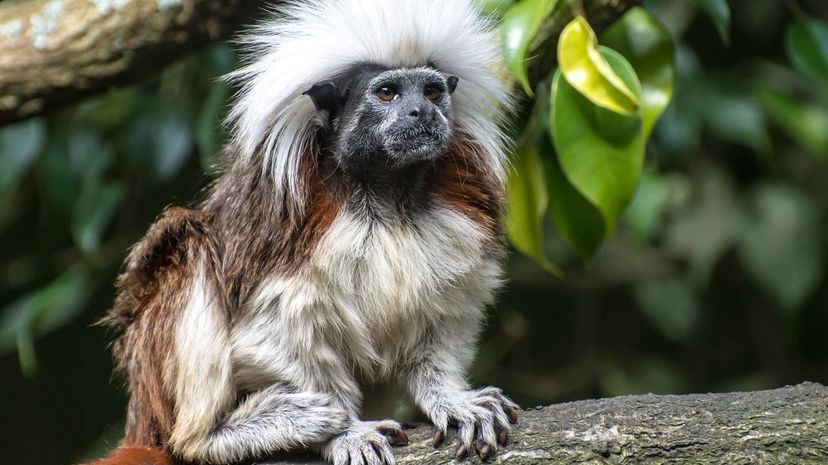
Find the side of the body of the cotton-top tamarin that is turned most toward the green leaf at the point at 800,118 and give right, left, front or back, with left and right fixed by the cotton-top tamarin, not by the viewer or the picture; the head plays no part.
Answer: left

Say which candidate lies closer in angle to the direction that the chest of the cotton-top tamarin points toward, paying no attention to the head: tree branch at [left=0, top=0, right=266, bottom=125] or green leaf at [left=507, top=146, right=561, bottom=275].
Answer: the green leaf

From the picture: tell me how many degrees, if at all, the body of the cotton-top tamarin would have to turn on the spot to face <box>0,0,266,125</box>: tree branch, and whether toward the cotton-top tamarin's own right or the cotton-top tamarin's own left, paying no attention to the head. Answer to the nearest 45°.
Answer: approximately 180°

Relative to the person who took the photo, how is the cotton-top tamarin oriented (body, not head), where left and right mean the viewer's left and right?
facing the viewer and to the right of the viewer

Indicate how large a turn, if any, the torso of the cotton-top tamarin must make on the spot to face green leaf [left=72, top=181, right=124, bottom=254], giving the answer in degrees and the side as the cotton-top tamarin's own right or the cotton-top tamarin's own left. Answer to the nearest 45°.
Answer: approximately 180°

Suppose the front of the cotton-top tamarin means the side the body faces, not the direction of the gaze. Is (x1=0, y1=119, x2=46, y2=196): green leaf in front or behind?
behind
